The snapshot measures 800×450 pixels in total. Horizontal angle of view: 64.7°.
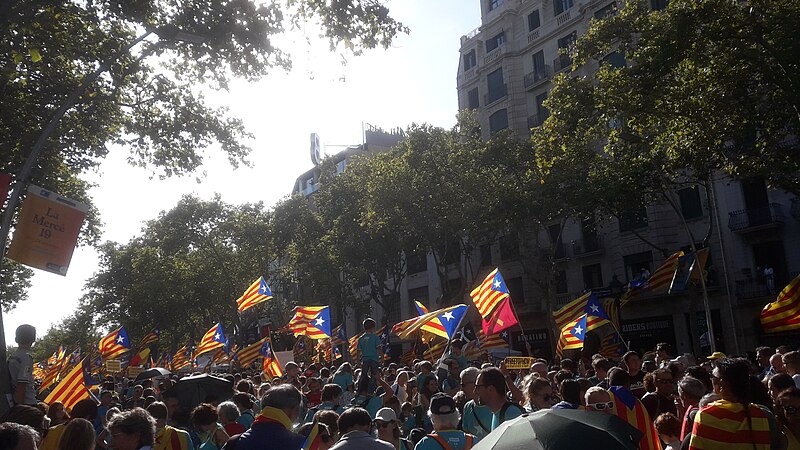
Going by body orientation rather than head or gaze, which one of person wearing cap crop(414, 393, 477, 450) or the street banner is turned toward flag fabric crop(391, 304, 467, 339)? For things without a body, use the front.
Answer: the person wearing cap

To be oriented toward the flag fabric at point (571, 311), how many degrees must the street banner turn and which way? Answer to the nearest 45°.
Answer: approximately 90° to its left

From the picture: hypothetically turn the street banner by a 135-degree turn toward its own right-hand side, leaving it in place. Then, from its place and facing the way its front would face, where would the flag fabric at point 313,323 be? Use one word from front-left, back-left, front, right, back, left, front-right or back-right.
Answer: right

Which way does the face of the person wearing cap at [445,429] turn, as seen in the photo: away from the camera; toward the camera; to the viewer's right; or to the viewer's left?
away from the camera

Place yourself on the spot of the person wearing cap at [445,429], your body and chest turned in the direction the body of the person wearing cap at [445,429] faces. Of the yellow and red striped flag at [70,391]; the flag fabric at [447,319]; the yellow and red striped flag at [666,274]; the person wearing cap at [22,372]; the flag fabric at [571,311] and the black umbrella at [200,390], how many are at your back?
0

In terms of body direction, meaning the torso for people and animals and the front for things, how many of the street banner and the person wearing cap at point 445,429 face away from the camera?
1

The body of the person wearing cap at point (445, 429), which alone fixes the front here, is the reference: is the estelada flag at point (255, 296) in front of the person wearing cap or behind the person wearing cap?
in front

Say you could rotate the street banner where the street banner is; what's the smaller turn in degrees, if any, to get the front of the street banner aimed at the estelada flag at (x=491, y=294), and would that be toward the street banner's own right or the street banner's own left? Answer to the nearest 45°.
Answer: approximately 90° to the street banner's own left

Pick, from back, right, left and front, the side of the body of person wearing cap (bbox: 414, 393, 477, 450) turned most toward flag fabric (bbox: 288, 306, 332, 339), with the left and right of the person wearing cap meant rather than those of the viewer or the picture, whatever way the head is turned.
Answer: front

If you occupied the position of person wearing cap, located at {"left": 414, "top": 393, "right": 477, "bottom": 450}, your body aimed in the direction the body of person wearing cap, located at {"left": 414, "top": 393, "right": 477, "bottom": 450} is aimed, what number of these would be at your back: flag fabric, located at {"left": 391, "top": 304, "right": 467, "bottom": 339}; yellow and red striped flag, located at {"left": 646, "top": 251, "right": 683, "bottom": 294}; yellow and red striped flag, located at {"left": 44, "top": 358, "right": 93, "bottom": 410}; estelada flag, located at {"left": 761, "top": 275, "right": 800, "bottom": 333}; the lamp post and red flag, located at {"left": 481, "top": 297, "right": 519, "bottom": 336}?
0

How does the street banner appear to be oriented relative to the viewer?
toward the camera

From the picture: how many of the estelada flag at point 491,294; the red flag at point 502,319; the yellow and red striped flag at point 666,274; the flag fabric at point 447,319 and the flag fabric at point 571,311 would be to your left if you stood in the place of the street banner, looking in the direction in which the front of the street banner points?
5

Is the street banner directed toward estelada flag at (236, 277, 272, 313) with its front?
no

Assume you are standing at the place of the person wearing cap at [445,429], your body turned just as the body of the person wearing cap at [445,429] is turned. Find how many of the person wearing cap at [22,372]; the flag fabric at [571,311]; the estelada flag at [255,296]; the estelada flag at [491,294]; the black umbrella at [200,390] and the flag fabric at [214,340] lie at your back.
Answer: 0

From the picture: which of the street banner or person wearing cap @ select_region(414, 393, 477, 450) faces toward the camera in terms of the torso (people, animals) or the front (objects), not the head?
the street banner

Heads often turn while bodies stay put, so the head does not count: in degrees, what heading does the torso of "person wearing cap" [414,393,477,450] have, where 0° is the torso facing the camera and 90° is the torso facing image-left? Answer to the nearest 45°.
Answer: approximately 180°

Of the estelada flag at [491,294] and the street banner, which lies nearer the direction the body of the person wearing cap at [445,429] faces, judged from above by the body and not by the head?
the estelada flag

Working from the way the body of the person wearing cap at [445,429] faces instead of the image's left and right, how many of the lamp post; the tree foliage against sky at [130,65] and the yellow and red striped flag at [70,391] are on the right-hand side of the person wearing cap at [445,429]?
0

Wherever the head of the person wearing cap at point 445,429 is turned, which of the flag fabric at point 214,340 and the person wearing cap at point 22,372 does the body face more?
the flag fabric

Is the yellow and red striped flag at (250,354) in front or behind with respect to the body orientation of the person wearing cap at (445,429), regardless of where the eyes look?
in front

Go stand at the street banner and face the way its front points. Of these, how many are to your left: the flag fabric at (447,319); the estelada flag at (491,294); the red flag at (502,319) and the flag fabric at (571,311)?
4

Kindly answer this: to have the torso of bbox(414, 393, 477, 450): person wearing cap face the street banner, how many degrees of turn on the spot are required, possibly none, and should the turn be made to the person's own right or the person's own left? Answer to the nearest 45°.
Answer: approximately 45° to the person's own left
